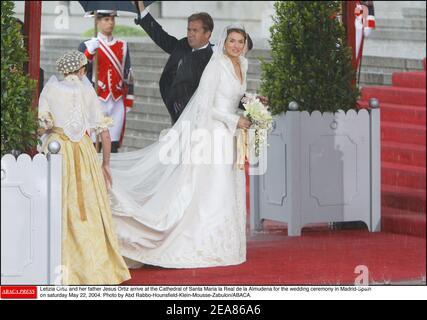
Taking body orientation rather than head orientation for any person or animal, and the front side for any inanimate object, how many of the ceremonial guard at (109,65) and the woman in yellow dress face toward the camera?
1

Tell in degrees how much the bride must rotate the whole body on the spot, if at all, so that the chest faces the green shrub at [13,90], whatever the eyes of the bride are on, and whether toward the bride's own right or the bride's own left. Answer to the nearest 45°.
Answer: approximately 90° to the bride's own right

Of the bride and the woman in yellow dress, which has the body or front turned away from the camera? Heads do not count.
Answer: the woman in yellow dress

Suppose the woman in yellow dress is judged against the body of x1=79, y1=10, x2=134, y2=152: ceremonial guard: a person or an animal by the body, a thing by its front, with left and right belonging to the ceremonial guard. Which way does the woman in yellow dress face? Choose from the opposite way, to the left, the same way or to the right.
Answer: the opposite way

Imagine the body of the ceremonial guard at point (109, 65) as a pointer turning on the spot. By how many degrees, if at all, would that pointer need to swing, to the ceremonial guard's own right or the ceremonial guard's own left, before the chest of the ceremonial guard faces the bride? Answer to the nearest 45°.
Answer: approximately 45° to the ceremonial guard's own left

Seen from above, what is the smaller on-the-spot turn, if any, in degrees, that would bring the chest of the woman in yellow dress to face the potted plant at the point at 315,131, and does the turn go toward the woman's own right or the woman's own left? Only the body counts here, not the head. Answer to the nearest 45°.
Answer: approximately 45° to the woman's own right

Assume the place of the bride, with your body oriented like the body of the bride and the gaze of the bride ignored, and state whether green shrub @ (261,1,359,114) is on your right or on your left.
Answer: on your left

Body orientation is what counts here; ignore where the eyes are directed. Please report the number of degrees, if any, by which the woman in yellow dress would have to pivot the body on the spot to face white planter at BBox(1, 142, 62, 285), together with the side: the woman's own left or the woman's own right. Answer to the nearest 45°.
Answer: approximately 135° to the woman's own left

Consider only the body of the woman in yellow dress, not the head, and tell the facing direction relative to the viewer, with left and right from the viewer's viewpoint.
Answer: facing away from the viewer

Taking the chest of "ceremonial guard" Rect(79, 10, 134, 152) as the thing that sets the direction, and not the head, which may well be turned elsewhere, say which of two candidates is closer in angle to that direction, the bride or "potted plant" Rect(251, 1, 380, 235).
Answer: the bride
